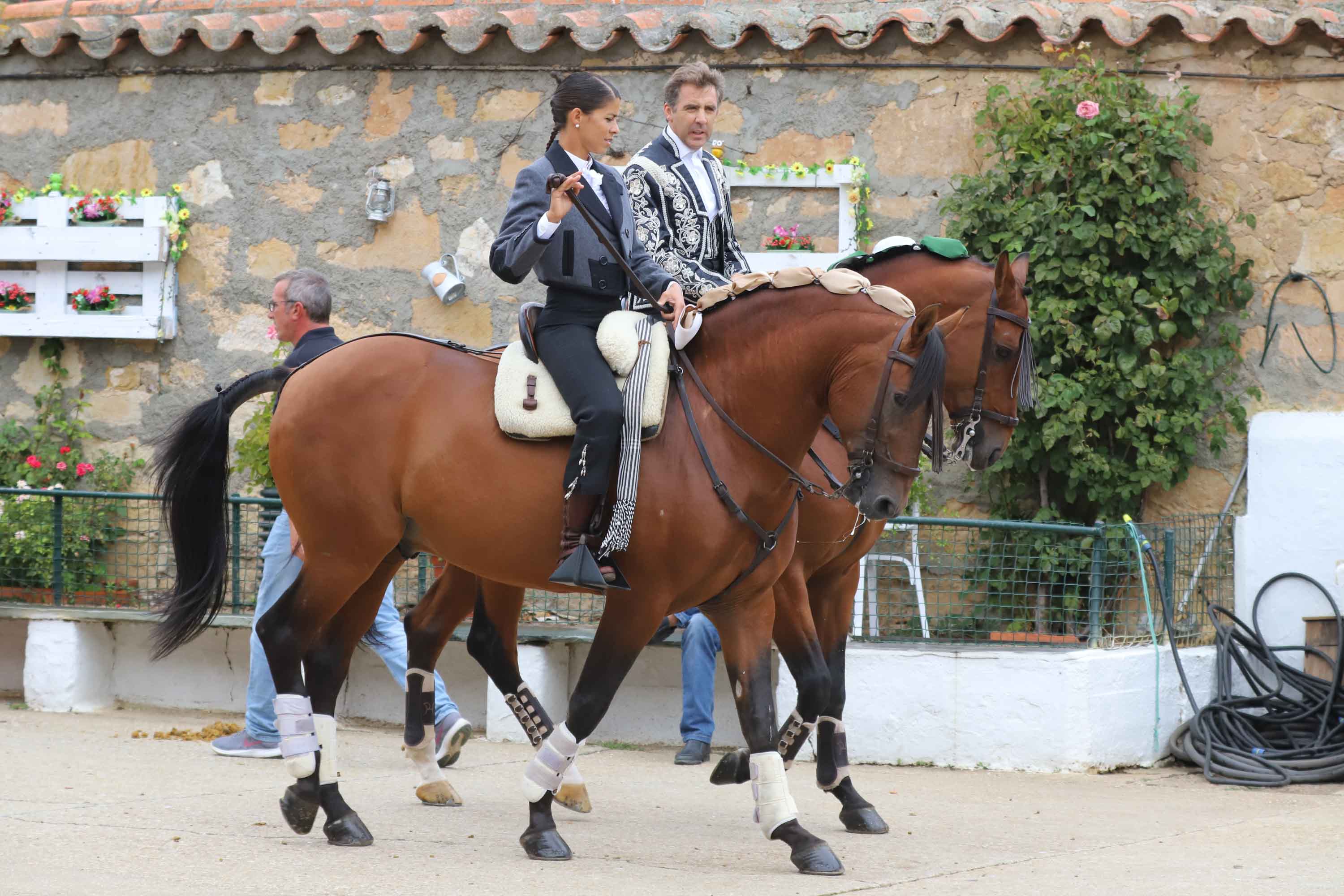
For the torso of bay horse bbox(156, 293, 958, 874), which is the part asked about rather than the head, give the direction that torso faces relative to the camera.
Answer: to the viewer's right

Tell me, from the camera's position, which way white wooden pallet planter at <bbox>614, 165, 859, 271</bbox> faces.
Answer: facing the viewer

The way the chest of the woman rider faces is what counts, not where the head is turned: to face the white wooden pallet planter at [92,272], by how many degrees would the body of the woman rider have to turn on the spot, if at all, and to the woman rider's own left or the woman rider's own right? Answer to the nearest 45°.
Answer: approximately 180°

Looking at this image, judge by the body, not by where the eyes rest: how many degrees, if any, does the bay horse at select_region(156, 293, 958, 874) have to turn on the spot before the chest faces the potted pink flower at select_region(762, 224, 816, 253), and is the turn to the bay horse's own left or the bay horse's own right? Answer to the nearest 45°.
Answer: approximately 90° to the bay horse's own left

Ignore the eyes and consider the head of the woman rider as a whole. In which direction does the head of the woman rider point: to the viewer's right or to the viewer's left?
to the viewer's right

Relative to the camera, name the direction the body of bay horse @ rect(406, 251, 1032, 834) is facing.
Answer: to the viewer's right

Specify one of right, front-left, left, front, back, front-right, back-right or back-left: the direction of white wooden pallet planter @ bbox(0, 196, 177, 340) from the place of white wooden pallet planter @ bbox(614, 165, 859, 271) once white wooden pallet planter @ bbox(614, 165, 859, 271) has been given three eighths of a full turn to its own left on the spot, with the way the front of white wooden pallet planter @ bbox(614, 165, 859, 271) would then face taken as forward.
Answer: back-left

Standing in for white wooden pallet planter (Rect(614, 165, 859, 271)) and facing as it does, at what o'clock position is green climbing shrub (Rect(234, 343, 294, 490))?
The green climbing shrub is roughly at 3 o'clock from the white wooden pallet planter.

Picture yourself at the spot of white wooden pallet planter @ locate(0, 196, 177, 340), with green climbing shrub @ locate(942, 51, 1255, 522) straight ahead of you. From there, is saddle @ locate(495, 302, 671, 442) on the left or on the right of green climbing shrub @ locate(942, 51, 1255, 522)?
right

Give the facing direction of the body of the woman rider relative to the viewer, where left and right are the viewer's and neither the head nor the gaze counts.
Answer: facing the viewer and to the right of the viewer

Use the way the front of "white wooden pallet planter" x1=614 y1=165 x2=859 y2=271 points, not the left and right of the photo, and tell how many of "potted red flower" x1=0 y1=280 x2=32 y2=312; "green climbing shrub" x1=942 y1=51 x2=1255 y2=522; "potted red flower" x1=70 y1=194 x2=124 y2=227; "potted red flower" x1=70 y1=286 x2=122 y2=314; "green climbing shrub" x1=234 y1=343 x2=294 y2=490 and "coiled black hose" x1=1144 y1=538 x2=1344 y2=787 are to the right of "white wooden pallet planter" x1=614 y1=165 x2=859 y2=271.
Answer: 4

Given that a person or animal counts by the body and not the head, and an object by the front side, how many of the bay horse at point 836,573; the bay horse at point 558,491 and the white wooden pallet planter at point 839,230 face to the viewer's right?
2

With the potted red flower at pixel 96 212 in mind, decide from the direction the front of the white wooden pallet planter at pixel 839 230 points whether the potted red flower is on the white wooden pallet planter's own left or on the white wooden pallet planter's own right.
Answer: on the white wooden pallet planter's own right

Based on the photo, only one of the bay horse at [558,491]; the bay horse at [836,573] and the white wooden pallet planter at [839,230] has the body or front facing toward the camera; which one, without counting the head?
the white wooden pallet planter

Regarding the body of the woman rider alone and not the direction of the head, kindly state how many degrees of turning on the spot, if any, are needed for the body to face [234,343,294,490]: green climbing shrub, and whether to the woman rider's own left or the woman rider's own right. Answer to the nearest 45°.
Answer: approximately 180°
